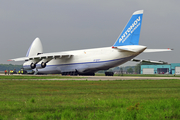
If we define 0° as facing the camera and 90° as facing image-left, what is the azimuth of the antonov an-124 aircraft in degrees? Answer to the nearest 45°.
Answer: approximately 135°
